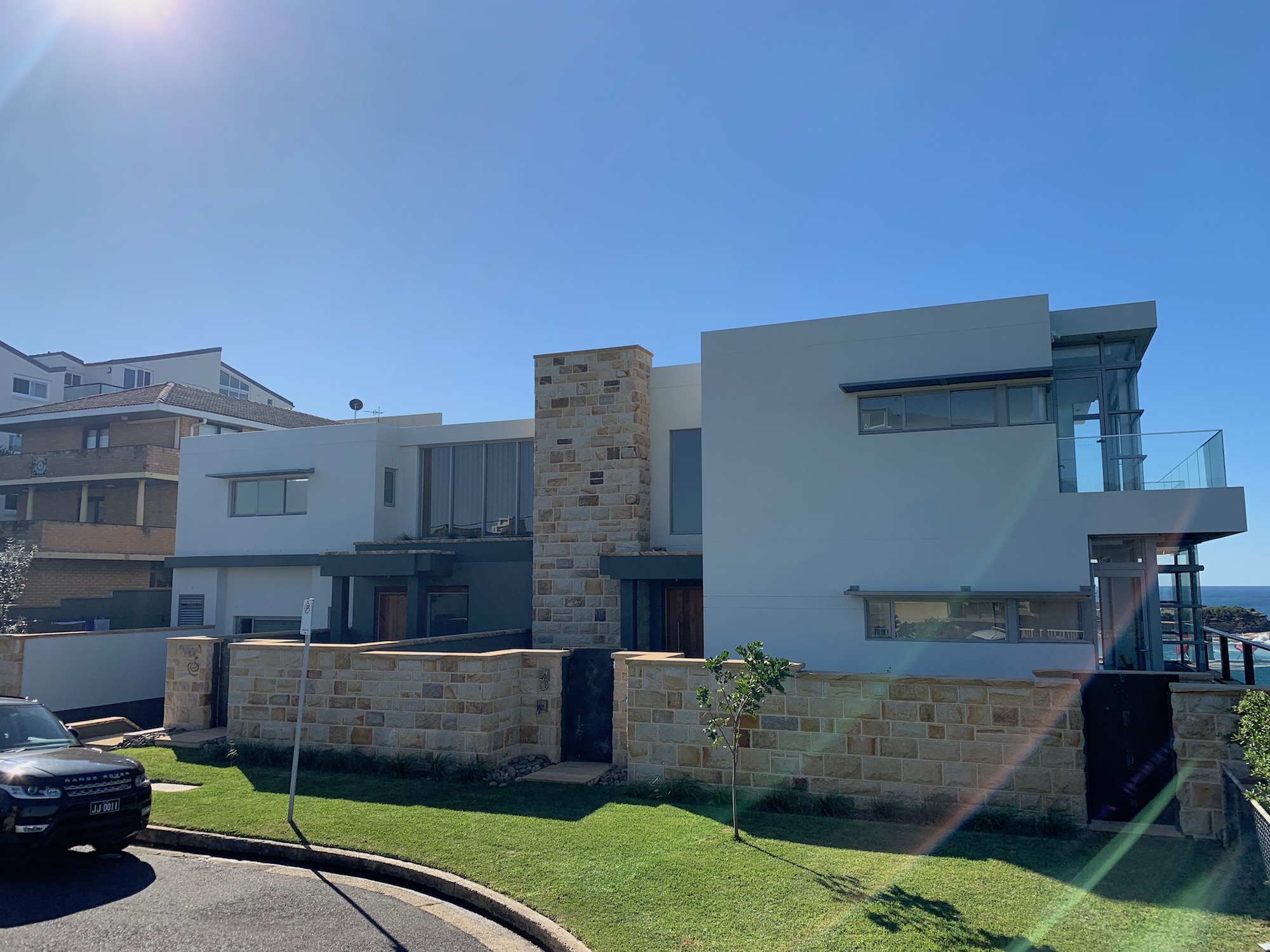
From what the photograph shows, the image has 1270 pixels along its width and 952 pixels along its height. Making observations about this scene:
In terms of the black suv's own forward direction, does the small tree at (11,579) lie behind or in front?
behind

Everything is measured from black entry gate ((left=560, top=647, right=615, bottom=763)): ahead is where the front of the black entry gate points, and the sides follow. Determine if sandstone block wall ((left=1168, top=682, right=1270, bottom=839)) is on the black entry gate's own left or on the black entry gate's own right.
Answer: on the black entry gate's own left

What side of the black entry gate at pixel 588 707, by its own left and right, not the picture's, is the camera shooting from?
front

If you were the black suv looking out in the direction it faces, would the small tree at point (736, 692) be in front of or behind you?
in front

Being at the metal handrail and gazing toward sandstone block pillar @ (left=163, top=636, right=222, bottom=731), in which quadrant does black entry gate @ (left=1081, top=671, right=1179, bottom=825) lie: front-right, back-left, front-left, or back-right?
front-left

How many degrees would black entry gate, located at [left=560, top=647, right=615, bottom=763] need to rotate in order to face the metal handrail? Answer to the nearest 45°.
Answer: approximately 90° to its left

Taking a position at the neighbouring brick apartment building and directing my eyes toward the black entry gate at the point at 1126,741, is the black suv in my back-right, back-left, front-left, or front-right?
front-right

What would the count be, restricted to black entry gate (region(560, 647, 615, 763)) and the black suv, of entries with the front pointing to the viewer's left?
0

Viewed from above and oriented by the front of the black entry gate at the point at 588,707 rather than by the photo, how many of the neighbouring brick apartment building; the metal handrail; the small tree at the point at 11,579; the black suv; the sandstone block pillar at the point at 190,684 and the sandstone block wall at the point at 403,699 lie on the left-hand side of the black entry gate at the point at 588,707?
1

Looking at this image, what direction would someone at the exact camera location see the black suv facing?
facing the viewer and to the right of the viewer

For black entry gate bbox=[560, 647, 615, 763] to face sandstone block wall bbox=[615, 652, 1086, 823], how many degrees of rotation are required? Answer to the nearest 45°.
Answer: approximately 45° to its left
